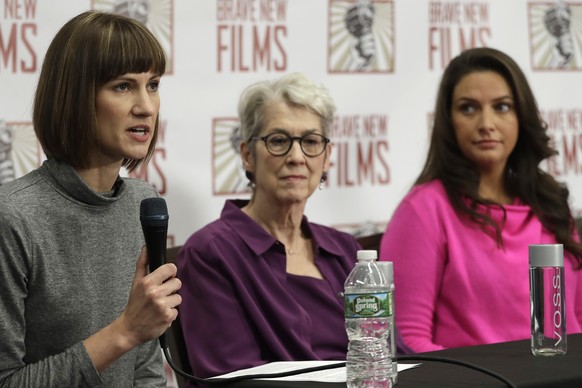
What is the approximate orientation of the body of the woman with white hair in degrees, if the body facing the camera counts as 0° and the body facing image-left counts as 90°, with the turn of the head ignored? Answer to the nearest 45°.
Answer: approximately 315°

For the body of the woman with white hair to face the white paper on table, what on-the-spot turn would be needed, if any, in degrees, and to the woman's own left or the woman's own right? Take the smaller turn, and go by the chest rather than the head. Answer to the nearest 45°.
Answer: approximately 45° to the woman's own right

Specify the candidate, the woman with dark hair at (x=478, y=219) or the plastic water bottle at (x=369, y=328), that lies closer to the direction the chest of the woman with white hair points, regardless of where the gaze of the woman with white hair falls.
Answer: the plastic water bottle

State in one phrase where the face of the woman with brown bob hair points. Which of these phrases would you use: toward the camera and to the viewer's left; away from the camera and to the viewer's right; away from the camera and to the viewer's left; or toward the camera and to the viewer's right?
toward the camera and to the viewer's right
